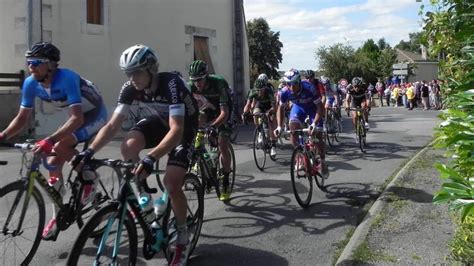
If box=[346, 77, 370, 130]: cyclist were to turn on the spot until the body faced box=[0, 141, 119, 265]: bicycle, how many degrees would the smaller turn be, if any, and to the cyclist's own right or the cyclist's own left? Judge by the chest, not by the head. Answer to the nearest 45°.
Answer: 0° — they already face it

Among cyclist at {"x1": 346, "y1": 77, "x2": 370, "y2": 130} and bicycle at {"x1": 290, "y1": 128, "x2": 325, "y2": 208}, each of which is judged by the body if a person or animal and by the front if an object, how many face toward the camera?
2

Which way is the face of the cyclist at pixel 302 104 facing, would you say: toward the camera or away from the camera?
toward the camera

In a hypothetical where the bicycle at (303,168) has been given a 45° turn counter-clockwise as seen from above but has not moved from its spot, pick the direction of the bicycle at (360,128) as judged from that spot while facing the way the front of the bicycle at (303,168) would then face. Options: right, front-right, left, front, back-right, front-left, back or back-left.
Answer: back-left

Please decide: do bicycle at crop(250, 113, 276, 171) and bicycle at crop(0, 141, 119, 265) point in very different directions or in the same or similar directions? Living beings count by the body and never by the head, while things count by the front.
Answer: same or similar directions

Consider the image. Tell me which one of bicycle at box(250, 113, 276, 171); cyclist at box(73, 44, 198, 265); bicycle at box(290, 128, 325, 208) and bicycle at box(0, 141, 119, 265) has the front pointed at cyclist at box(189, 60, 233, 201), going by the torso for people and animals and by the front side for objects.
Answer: bicycle at box(250, 113, 276, 171)

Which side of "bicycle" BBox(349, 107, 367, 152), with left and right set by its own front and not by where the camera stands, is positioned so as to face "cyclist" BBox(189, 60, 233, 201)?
front

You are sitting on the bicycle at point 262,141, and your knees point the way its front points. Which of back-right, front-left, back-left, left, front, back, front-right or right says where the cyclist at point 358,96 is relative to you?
back-left

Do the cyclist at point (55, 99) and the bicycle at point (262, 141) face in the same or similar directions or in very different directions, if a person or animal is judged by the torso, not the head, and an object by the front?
same or similar directions

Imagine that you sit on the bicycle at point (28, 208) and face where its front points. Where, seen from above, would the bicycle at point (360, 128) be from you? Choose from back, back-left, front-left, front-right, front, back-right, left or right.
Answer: back

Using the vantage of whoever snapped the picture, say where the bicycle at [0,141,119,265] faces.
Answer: facing the viewer and to the left of the viewer

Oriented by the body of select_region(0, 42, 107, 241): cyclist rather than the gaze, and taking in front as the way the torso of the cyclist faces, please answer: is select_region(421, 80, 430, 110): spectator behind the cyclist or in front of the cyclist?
behind

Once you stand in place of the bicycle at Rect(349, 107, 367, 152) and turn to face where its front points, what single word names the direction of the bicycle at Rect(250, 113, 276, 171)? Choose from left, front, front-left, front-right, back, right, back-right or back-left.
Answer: front-right

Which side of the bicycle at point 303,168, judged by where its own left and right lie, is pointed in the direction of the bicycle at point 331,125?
back

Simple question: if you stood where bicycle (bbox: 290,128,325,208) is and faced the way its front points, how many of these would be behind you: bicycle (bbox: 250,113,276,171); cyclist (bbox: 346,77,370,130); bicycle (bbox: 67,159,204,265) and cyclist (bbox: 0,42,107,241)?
2

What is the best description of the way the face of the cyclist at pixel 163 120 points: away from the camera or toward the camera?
toward the camera

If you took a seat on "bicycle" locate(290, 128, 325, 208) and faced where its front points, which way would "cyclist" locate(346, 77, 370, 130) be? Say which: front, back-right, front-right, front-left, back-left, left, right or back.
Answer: back

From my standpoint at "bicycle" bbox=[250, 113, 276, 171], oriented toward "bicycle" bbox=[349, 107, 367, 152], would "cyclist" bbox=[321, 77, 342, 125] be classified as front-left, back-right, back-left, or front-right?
front-left

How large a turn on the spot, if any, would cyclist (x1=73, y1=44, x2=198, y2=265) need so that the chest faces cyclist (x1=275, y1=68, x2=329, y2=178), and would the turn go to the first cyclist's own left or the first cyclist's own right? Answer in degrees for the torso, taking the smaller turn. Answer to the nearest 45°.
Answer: approximately 180°

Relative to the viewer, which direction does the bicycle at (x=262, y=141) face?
toward the camera

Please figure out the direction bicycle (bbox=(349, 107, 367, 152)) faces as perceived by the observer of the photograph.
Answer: facing the viewer
